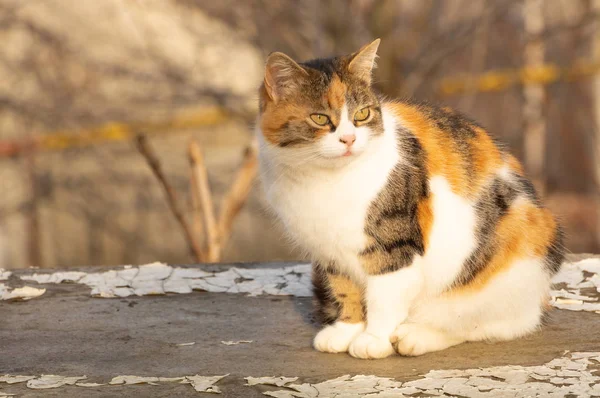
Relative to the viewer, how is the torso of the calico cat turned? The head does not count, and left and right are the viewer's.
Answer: facing the viewer and to the left of the viewer

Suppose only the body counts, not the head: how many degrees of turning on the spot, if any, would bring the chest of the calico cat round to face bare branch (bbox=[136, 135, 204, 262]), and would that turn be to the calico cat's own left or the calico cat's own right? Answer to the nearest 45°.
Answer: approximately 90° to the calico cat's own right

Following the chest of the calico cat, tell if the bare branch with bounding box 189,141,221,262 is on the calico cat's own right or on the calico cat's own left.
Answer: on the calico cat's own right

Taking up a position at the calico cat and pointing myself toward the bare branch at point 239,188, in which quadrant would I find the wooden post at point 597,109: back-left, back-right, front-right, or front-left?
front-right

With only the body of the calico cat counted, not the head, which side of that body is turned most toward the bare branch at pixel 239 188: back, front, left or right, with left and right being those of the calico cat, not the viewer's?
right

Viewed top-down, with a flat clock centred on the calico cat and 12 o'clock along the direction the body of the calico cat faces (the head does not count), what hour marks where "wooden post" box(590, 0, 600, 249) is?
The wooden post is roughly at 5 o'clock from the calico cat.

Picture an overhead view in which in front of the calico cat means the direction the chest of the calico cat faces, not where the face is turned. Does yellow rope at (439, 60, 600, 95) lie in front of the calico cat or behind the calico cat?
behind

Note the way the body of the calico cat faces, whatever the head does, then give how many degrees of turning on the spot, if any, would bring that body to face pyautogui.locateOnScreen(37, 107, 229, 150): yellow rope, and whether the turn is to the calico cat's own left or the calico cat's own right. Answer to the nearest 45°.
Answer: approximately 90° to the calico cat's own right

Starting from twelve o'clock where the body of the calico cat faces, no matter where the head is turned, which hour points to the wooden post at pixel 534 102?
The wooden post is roughly at 5 o'clock from the calico cat.
